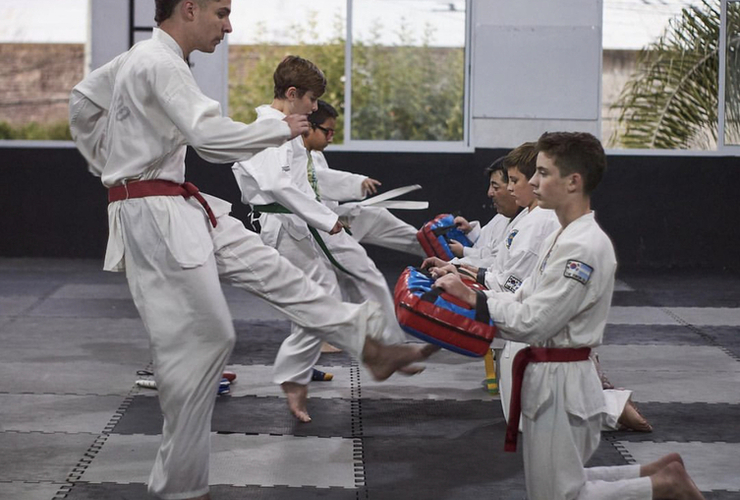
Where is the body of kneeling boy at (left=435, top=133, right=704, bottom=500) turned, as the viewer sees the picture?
to the viewer's left

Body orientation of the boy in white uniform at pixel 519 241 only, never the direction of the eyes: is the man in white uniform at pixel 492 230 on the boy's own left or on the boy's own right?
on the boy's own right

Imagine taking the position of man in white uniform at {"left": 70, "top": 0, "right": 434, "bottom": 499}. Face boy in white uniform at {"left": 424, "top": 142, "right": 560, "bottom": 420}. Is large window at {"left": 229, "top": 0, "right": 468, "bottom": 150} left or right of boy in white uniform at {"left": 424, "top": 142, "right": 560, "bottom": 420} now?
left

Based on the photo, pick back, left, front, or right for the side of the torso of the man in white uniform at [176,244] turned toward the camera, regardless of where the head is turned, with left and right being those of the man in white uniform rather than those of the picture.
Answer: right

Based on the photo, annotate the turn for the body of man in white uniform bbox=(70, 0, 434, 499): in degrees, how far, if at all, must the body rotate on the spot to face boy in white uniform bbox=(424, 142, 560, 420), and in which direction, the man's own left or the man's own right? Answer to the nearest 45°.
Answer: approximately 45° to the man's own left

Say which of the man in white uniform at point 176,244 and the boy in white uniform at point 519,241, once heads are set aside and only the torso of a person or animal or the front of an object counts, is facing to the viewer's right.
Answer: the man in white uniform at point 176,244

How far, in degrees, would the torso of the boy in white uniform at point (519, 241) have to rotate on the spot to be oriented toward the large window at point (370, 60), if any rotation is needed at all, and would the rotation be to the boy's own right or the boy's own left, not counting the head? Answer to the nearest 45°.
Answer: approximately 90° to the boy's own right

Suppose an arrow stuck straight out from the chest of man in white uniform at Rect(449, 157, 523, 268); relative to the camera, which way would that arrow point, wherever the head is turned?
to the viewer's left

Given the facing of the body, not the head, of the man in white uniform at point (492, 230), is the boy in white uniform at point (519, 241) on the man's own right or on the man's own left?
on the man's own left

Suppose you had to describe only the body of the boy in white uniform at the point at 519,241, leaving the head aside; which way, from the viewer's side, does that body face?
to the viewer's left

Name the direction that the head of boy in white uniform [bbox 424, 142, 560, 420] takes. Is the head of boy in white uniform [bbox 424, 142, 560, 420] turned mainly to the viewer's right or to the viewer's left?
to the viewer's left
